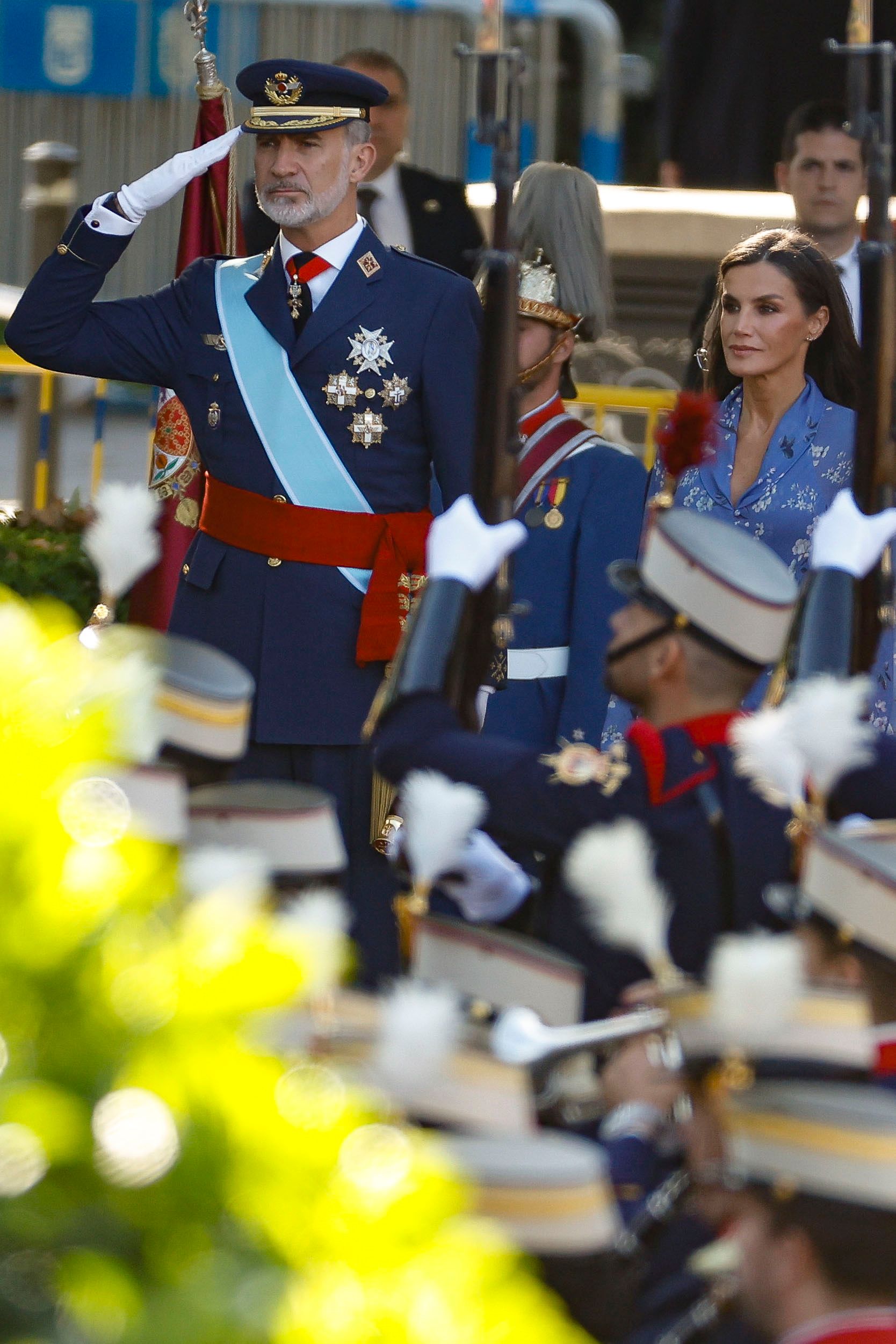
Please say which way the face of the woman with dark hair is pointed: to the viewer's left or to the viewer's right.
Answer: to the viewer's left

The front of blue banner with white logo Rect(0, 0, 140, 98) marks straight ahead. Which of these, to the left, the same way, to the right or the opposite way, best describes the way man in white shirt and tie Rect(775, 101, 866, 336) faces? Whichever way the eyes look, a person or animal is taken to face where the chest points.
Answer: the same way

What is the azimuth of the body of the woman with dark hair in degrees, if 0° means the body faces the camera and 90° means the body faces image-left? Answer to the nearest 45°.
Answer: approximately 45°

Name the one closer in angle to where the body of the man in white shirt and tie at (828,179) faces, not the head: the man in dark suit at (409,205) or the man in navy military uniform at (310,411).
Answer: the man in navy military uniform

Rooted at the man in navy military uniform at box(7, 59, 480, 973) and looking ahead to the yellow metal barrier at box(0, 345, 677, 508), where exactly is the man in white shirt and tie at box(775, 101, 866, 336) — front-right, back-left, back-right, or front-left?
front-right

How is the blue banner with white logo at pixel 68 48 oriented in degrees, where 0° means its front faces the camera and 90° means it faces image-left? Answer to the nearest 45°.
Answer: approximately 0°

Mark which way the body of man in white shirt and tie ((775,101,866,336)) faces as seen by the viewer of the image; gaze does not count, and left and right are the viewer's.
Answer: facing the viewer

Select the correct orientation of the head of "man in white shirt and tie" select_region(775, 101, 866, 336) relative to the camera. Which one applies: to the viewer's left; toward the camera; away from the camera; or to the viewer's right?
toward the camera

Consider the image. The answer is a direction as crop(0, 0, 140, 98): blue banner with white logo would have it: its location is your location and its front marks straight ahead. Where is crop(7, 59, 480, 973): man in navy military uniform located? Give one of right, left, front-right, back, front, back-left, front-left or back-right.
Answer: front

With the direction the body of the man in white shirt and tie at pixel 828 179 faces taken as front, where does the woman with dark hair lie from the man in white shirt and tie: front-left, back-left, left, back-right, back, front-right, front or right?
front

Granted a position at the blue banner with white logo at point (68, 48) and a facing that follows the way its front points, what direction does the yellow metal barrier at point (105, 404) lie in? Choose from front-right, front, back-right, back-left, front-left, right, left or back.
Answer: front

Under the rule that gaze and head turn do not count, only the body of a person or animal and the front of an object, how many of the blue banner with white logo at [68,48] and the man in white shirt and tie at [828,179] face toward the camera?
2

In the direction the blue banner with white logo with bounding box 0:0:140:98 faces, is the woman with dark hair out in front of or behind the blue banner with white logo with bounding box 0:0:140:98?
in front

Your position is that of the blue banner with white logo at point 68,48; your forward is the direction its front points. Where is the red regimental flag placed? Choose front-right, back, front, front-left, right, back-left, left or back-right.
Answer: front

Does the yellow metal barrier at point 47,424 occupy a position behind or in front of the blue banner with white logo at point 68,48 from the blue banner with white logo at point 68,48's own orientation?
in front
